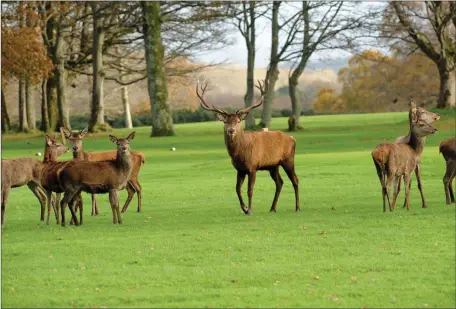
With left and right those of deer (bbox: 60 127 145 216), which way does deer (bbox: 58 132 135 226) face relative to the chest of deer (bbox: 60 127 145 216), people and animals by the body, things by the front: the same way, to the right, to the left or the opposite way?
the opposite way

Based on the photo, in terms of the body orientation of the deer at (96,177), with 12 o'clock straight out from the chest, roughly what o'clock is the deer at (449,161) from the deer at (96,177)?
the deer at (449,161) is roughly at 12 o'clock from the deer at (96,177).

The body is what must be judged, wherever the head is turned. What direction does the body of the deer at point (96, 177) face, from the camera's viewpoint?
to the viewer's right

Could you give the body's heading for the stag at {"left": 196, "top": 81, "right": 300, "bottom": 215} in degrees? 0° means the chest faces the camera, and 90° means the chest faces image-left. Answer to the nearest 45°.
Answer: approximately 45°

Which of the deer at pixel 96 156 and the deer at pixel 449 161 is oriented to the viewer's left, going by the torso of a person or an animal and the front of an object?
the deer at pixel 96 156

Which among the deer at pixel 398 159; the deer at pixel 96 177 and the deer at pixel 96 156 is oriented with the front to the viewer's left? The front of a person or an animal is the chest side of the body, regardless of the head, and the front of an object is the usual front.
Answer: the deer at pixel 96 156

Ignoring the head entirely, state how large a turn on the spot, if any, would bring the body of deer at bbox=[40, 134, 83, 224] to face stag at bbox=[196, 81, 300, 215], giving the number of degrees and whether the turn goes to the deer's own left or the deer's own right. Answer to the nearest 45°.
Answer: approximately 135° to the deer's own left

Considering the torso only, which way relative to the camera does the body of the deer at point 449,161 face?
to the viewer's right

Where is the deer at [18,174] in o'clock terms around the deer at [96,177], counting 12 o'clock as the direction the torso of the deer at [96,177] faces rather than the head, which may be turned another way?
the deer at [18,174] is roughly at 7 o'clock from the deer at [96,177].
